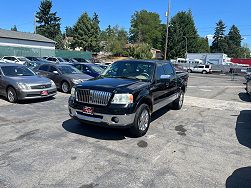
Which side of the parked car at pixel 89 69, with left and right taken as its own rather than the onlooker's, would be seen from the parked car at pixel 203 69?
left

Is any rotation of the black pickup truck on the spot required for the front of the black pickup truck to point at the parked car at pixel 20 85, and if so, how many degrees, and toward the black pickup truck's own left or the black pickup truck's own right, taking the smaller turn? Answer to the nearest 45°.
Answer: approximately 90° to the black pickup truck's own right

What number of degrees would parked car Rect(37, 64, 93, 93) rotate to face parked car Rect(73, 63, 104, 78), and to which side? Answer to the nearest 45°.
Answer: approximately 90° to its left

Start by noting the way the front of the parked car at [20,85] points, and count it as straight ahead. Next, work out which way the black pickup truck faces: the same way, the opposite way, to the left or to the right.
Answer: to the right

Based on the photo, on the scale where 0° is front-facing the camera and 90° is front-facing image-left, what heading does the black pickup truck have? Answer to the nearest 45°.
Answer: approximately 45°

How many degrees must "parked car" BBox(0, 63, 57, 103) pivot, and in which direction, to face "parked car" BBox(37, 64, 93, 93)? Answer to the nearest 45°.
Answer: approximately 90° to its left

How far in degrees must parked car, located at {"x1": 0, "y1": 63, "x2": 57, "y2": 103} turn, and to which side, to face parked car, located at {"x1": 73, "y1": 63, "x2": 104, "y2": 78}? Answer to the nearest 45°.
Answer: approximately 90° to its left

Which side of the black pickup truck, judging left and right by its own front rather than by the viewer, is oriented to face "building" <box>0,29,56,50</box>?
right

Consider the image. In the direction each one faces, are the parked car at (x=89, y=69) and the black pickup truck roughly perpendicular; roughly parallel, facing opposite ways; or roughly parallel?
roughly perpendicular

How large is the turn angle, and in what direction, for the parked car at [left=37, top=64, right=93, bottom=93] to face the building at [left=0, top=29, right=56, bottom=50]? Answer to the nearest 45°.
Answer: approximately 135° to its left
